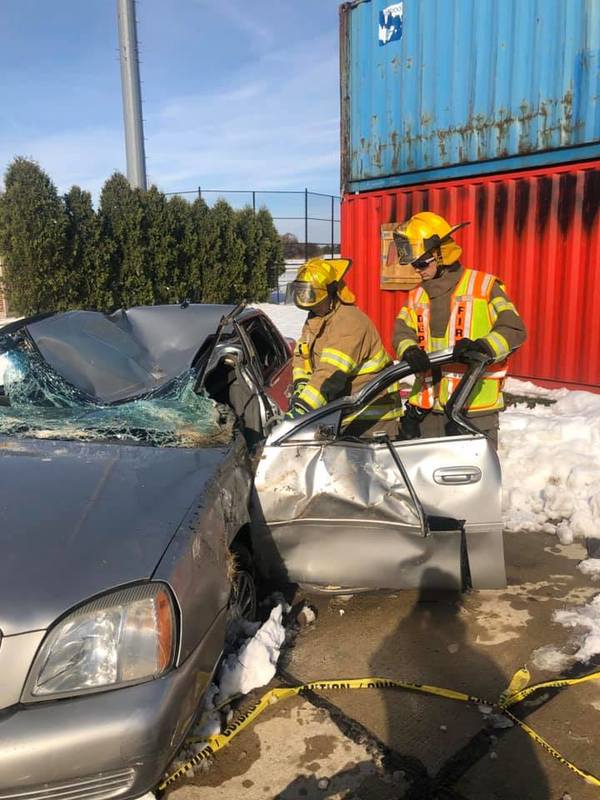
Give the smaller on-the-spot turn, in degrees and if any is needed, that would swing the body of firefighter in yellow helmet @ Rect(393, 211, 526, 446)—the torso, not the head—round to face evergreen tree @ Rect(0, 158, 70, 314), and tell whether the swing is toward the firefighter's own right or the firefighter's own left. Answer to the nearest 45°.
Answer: approximately 90° to the firefighter's own right

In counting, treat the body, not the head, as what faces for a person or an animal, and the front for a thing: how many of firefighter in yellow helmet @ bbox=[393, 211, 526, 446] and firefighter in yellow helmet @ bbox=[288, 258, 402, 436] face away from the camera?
0

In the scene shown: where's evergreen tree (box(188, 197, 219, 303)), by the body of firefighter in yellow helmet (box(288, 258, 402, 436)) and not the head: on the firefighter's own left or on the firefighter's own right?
on the firefighter's own right

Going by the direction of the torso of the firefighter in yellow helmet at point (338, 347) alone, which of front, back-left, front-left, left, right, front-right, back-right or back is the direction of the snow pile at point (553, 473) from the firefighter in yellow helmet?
back

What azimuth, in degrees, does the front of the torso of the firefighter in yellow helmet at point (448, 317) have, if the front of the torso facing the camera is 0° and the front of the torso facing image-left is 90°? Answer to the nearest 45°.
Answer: approximately 45°

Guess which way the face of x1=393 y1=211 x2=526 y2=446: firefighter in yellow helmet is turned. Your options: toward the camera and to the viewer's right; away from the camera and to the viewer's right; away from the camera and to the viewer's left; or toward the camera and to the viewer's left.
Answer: toward the camera and to the viewer's left

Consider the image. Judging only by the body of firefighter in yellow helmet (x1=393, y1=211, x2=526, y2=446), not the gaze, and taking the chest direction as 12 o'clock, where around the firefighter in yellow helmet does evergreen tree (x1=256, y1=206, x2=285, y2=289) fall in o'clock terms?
The evergreen tree is roughly at 4 o'clock from the firefighter in yellow helmet.

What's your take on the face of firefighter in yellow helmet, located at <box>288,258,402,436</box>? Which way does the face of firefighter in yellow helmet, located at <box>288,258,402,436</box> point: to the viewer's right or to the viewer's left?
to the viewer's left
